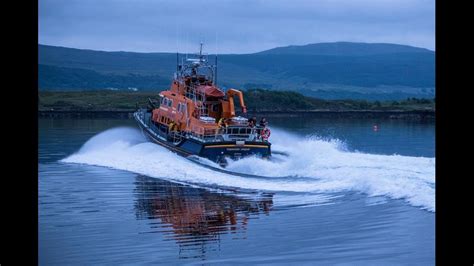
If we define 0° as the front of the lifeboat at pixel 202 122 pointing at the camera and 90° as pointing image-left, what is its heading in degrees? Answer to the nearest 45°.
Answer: approximately 135°

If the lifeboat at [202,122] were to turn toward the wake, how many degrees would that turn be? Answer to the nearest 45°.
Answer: approximately 180°
